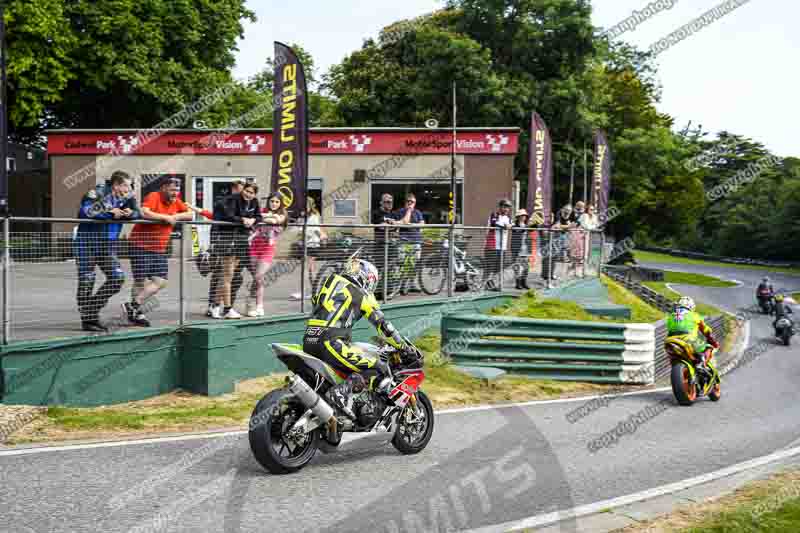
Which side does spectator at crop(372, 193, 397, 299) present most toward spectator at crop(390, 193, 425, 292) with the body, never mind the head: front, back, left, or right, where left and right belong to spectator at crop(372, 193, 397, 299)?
left

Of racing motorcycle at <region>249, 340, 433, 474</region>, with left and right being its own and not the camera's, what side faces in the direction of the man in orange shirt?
left

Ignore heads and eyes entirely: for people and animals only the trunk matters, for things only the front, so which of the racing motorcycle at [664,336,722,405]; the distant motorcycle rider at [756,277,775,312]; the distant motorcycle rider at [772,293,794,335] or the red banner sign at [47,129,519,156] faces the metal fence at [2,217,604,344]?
the red banner sign

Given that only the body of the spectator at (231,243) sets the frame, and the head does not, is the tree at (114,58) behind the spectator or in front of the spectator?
behind

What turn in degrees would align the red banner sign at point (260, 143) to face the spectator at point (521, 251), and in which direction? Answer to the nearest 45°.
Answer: approximately 45° to its left

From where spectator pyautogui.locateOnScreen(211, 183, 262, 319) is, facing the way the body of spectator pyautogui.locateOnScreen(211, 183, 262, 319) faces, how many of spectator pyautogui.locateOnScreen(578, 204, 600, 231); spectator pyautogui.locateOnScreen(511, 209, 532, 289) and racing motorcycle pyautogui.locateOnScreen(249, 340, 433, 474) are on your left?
2
